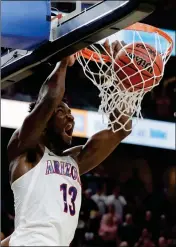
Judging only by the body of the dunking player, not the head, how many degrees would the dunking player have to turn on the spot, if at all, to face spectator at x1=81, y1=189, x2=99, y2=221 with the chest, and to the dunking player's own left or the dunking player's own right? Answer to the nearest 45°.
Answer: approximately 135° to the dunking player's own left

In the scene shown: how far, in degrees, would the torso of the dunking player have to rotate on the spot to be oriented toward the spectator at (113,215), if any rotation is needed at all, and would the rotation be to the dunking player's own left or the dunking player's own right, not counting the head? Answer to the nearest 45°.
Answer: approximately 135° to the dunking player's own left

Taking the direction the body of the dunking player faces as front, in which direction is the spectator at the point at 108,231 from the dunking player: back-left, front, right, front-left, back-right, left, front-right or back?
back-left

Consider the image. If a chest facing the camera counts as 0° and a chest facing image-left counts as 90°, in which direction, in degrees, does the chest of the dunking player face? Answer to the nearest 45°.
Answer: approximately 315°

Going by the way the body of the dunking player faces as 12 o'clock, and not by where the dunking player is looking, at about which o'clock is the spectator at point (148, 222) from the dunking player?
The spectator is roughly at 8 o'clock from the dunking player.

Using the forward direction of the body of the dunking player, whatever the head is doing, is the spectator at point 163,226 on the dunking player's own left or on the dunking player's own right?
on the dunking player's own left

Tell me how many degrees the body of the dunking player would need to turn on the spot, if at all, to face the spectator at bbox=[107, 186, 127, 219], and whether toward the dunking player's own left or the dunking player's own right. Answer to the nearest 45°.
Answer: approximately 135° to the dunking player's own left
